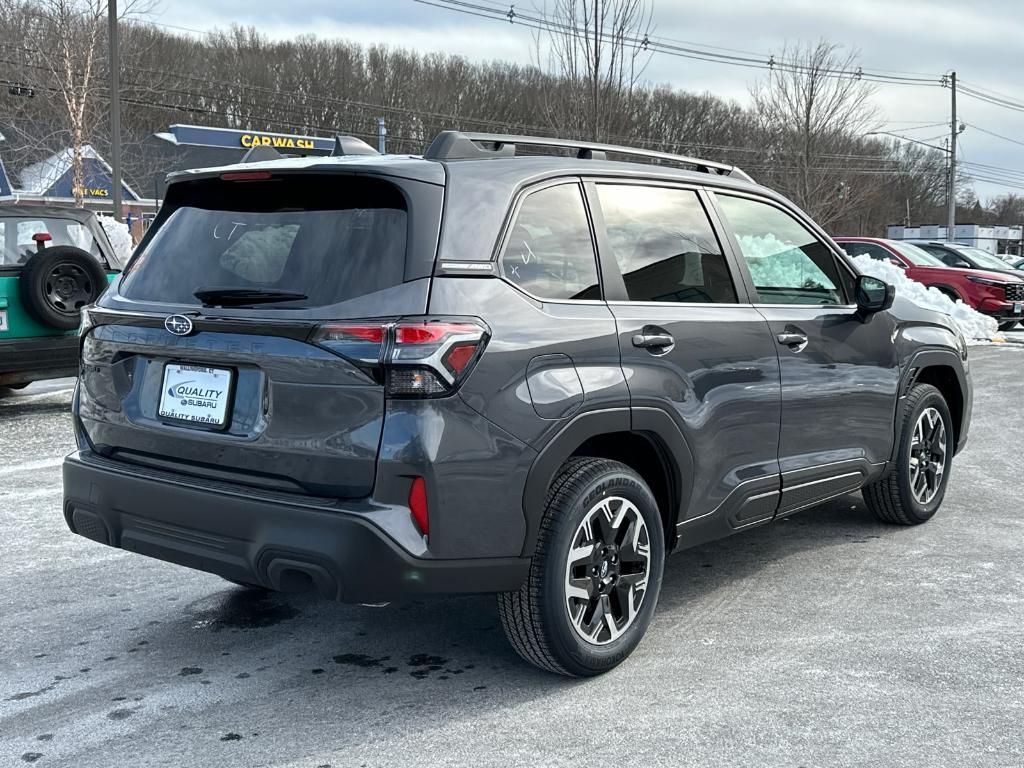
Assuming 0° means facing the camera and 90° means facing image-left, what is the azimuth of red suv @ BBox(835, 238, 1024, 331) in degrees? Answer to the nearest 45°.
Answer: approximately 315°

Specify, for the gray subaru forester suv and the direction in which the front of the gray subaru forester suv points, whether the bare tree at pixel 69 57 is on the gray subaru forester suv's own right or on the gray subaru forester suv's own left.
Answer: on the gray subaru forester suv's own left

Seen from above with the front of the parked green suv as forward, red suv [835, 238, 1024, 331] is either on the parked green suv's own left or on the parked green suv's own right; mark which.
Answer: on the parked green suv's own right

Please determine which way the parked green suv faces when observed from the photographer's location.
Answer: facing away from the viewer and to the left of the viewer

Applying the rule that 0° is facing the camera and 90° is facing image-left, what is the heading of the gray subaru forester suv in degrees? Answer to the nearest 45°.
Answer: approximately 225°

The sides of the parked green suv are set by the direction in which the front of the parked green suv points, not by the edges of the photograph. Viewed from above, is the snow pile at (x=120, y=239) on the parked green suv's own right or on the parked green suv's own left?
on the parked green suv's own right

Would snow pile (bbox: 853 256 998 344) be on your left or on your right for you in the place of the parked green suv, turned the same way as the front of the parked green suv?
on your right
